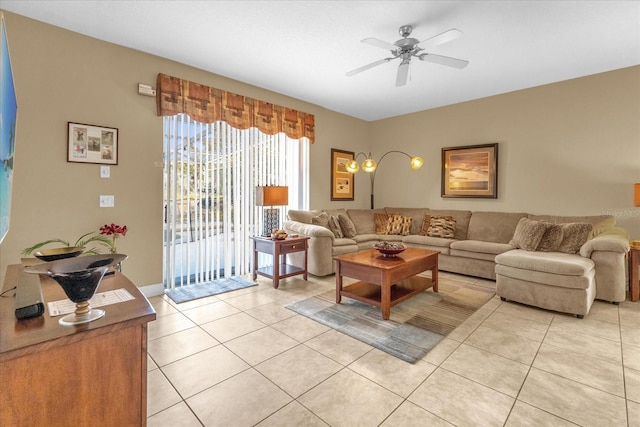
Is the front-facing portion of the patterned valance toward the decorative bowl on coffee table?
yes

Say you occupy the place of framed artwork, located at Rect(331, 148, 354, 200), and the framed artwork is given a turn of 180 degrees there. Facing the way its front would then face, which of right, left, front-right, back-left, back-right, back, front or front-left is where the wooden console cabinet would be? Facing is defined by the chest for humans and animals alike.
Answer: back-left

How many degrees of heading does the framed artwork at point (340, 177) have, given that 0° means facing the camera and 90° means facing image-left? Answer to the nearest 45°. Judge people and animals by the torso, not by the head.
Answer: approximately 315°

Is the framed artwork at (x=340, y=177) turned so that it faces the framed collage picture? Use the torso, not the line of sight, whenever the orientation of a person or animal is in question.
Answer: no

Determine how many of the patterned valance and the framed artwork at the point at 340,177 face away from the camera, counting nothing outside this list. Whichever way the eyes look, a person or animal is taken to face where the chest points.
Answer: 0

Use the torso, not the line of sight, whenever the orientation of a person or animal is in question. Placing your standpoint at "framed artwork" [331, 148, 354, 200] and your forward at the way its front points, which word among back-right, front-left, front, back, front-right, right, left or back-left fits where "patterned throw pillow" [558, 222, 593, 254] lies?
front

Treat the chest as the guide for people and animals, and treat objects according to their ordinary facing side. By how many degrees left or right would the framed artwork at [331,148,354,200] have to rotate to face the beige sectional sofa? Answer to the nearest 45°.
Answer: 0° — it already faces it

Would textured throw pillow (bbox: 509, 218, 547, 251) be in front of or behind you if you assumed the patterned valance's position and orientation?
in front

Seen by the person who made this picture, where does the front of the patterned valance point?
facing the viewer and to the right of the viewer

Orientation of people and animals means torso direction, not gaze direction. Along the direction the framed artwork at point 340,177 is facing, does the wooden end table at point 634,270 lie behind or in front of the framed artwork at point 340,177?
in front

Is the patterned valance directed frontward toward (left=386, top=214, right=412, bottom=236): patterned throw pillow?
no

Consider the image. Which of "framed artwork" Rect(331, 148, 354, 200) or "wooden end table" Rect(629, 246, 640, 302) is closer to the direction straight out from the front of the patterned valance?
the wooden end table

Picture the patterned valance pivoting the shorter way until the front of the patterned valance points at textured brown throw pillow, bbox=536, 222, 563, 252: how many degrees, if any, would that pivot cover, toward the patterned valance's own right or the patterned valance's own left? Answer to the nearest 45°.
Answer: approximately 45° to the patterned valance's own left

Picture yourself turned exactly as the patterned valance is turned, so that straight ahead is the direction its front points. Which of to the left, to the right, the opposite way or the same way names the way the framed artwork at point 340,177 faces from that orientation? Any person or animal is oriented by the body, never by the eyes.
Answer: the same way

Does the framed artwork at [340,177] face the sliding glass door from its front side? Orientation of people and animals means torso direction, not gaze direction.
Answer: no
